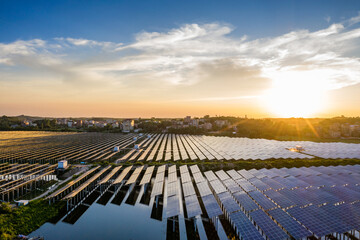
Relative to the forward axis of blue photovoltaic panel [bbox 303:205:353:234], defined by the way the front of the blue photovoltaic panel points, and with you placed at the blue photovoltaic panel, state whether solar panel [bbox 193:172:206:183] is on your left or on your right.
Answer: on your right

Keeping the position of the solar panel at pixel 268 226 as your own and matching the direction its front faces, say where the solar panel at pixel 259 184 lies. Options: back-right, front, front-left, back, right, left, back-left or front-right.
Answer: back-right

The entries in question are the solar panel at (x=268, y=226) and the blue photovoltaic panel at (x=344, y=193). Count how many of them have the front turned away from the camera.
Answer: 0

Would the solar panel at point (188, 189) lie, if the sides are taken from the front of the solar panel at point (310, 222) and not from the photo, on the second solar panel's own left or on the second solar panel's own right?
on the second solar panel's own right
